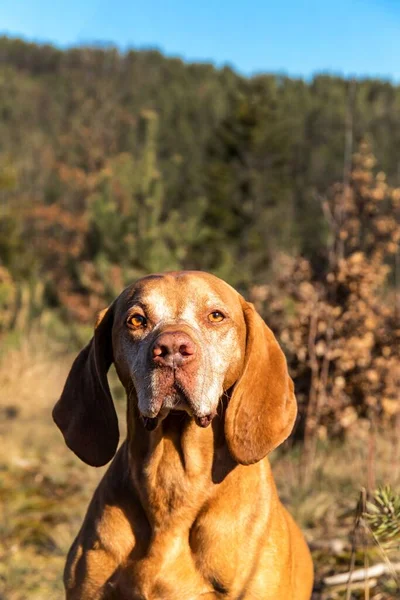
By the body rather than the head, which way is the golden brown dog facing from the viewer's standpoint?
toward the camera

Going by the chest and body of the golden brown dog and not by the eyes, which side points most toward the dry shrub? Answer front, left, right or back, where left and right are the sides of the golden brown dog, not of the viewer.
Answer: back
